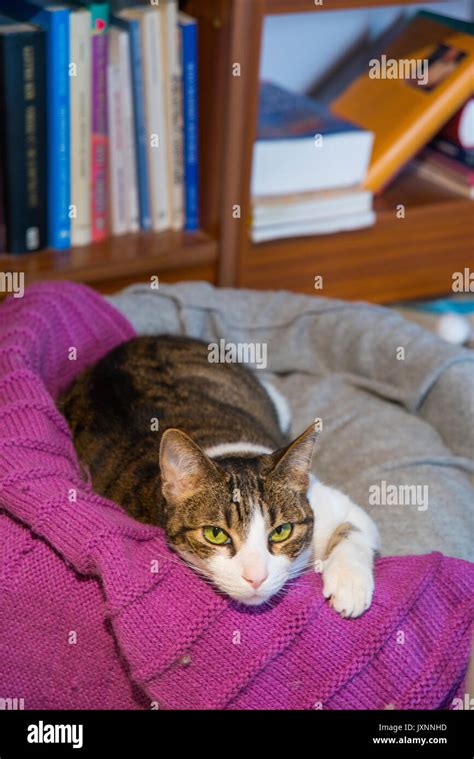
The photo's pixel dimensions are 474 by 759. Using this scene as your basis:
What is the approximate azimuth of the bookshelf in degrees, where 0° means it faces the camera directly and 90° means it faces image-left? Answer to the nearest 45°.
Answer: approximately 0°

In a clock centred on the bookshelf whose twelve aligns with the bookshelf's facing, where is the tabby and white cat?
The tabby and white cat is roughly at 12 o'clock from the bookshelf.
